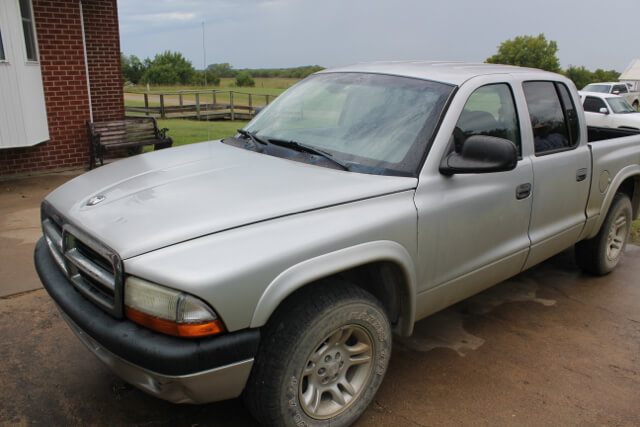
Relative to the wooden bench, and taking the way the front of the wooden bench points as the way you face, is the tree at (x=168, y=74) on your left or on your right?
on your left

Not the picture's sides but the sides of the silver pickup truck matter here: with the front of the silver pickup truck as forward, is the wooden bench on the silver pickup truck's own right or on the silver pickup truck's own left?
on the silver pickup truck's own right

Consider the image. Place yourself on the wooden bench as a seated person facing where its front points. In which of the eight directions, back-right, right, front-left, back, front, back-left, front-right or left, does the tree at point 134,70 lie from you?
back-left

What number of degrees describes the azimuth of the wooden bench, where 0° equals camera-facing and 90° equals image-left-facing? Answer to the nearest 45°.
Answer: approximately 315°

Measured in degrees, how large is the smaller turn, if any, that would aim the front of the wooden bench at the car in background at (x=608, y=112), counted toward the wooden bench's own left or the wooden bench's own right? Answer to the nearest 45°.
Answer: approximately 45° to the wooden bench's own left

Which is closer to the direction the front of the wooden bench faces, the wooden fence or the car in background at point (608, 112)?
the car in background

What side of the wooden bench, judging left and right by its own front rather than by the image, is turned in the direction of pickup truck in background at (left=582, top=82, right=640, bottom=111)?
left

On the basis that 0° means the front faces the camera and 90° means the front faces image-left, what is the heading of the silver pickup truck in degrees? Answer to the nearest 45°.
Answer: approximately 45°

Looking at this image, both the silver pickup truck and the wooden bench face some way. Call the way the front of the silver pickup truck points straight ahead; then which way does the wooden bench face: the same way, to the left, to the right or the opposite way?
to the left
